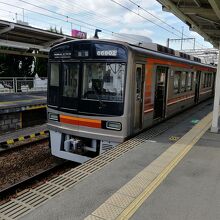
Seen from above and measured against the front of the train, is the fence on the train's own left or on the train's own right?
on the train's own right

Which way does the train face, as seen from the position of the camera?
facing the viewer and to the left of the viewer

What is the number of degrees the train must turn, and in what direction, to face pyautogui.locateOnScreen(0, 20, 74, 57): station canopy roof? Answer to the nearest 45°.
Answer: approximately 90° to its right
